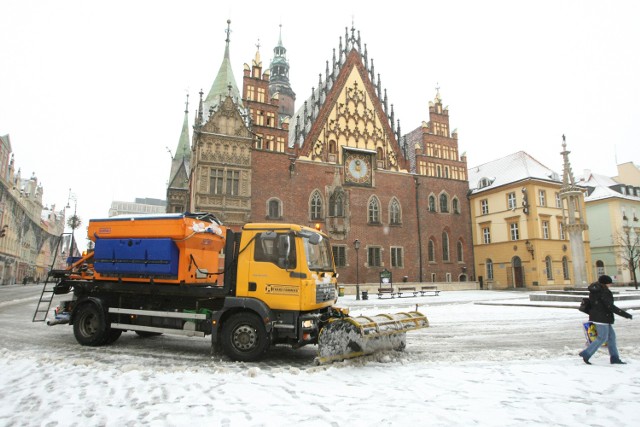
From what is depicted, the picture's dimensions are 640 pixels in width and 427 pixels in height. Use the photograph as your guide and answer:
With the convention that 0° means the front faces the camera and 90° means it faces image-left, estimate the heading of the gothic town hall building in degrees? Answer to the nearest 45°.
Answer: approximately 0°

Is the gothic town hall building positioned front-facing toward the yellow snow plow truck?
yes

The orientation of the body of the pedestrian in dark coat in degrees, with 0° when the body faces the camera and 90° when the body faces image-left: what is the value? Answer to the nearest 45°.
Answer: approximately 270°

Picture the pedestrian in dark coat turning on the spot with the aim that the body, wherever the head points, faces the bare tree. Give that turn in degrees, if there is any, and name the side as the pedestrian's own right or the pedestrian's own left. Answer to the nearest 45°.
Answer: approximately 90° to the pedestrian's own left

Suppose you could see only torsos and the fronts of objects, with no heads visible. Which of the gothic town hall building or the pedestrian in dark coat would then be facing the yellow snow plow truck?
the gothic town hall building

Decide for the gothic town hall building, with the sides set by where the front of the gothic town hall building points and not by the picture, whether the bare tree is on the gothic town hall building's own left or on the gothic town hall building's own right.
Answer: on the gothic town hall building's own left

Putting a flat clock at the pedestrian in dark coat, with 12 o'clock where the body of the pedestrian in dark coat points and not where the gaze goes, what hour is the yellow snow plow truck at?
The yellow snow plow truck is roughly at 5 o'clock from the pedestrian in dark coat.

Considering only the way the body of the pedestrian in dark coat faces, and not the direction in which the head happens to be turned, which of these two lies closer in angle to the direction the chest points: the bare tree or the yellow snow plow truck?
the bare tree

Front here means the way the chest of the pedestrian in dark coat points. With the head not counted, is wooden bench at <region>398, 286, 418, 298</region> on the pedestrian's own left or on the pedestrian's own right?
on the pedestrian's own left

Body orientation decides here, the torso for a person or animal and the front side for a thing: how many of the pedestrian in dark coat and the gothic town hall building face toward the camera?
1

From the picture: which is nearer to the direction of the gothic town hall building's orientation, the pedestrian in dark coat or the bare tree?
the pedestrian in dark coat
